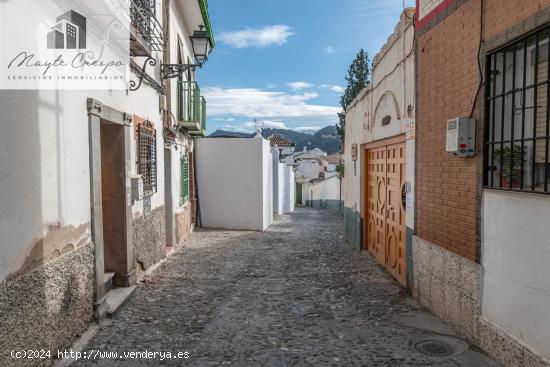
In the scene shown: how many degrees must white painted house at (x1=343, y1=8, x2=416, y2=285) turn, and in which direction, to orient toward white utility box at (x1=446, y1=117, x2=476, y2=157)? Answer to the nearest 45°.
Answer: approximately 90° to its left

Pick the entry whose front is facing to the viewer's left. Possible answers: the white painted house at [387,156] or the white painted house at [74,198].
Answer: the white painted house at [387,156]

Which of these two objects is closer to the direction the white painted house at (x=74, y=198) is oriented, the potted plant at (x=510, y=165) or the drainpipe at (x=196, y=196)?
the potted plant

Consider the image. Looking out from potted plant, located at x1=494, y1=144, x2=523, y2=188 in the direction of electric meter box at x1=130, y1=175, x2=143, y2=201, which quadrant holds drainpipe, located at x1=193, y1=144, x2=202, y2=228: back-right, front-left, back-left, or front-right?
front-right

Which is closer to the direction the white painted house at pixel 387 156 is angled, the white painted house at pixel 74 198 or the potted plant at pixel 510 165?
the white painted house

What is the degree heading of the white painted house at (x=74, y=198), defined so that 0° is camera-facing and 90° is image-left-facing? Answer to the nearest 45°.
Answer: approximately 270°

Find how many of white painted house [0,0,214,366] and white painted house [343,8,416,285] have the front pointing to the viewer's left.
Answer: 1

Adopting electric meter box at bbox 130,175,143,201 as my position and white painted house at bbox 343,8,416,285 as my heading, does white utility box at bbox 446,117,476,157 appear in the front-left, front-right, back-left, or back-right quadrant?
front-right

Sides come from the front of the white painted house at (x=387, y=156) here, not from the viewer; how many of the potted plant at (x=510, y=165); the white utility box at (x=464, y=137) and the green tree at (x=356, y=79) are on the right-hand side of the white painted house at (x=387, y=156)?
1

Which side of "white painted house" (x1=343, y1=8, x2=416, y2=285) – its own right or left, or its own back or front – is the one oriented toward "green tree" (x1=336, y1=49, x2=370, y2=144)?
right

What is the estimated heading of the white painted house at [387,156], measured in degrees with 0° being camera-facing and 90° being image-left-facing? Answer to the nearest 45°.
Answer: approximately 90°
